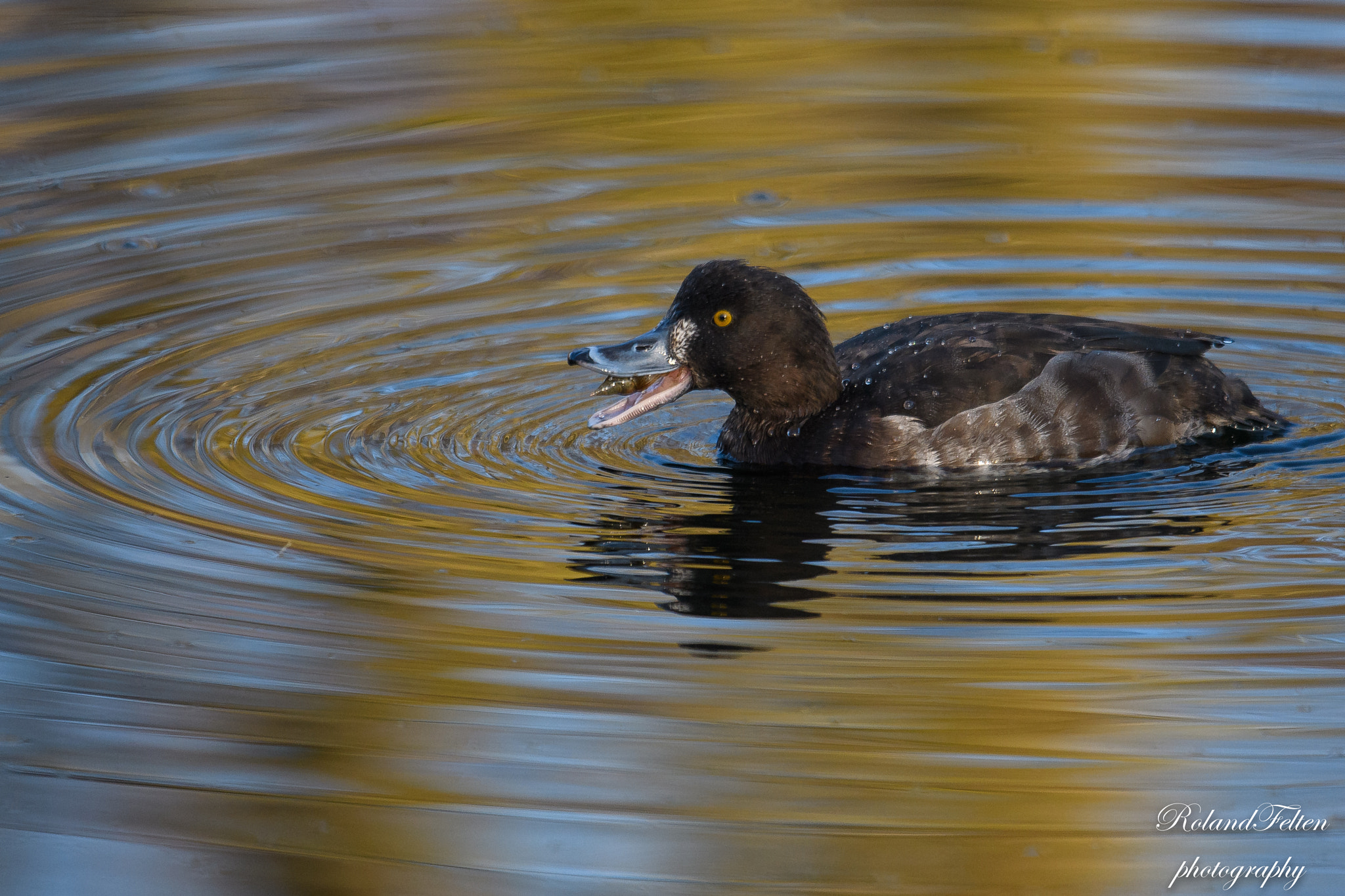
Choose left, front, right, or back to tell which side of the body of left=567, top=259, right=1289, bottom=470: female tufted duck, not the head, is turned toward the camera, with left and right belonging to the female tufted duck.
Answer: left
